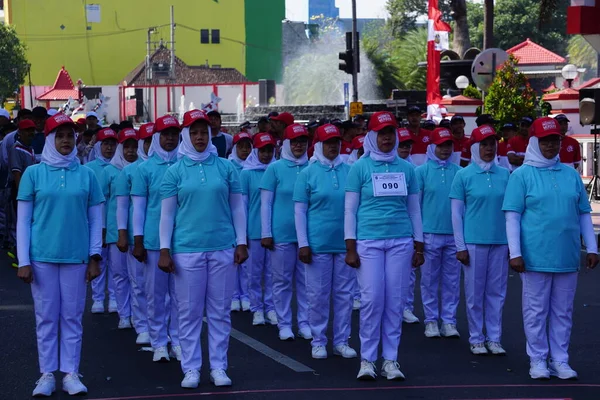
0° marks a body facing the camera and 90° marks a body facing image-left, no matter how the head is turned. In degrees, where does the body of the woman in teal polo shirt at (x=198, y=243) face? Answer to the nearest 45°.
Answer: approximately 0°

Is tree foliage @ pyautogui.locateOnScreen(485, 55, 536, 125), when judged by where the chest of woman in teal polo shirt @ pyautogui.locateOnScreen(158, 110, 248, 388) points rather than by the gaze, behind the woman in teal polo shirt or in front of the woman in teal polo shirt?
behind

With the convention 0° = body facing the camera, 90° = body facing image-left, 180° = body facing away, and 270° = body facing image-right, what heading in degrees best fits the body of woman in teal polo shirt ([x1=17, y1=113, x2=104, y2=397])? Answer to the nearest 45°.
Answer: approximately 0°

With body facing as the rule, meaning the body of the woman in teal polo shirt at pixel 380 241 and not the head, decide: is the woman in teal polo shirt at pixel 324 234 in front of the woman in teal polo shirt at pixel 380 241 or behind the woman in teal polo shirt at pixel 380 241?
behind

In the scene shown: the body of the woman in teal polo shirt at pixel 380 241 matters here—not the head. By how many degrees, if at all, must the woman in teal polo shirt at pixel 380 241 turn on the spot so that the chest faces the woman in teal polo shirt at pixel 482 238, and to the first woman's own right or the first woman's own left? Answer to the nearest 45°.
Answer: approximately 135° to the first woman's own left

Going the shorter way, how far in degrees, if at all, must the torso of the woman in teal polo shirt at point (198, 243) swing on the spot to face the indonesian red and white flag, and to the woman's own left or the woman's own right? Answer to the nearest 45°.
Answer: approximately 180°

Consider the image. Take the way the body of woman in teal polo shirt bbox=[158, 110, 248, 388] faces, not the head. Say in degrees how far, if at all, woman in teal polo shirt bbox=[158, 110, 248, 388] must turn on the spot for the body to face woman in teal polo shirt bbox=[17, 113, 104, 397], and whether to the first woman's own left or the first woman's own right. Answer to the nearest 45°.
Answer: approximately 90° to the first woman's own right

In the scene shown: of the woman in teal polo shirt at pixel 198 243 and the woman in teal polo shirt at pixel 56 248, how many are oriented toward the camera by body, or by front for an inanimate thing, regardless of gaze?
2

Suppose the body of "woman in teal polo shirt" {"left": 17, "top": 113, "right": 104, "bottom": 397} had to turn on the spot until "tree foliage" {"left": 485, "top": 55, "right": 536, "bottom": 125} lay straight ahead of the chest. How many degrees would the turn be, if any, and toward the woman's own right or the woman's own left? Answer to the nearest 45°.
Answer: approximately 135° to the woman's own left

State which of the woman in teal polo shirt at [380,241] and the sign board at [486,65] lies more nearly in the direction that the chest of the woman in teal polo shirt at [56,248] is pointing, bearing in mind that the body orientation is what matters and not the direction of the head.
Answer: the woman in teal polo shirt
